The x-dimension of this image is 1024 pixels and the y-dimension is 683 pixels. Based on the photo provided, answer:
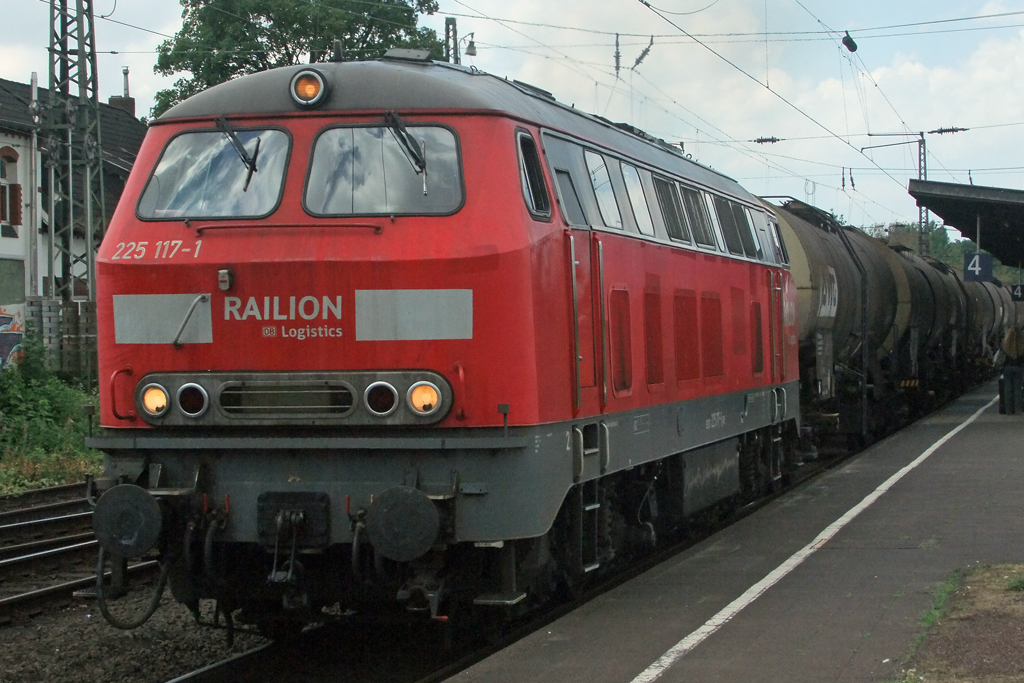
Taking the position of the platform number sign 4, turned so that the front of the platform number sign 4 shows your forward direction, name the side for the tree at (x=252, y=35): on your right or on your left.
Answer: on your right

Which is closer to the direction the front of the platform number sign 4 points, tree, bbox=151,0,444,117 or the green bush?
the green bush

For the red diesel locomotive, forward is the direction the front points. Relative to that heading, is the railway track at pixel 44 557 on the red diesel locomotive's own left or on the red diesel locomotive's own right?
on the red diesel locomotive's own right

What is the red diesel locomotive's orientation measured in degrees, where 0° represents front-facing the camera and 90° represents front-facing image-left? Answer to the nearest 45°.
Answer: approximately 45°

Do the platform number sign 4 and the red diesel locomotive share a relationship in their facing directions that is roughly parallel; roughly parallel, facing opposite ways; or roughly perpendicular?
roughly parallel

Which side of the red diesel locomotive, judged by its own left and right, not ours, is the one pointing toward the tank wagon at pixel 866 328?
back

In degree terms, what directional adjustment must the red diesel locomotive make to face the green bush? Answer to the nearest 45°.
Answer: approximately 90° to its right

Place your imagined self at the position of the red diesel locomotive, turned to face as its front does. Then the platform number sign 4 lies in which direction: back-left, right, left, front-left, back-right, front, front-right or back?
back

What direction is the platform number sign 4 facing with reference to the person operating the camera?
facing the viewer

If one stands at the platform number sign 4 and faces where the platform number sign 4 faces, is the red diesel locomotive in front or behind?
in front
